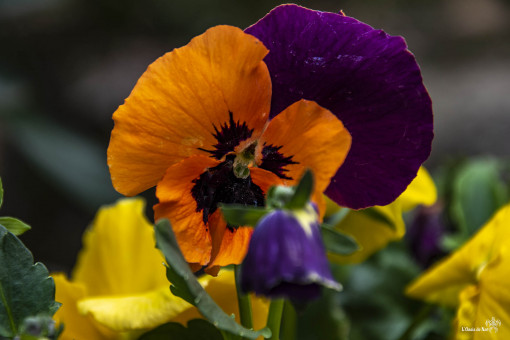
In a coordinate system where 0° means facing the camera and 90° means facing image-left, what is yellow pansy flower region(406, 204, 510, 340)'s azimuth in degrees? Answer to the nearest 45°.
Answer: approximately 0°

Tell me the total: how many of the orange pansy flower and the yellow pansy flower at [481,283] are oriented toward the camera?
2

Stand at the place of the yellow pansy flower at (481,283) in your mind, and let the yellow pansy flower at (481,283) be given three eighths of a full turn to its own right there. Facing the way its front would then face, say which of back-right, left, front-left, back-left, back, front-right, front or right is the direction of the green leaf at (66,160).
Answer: front
